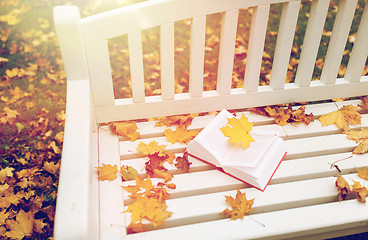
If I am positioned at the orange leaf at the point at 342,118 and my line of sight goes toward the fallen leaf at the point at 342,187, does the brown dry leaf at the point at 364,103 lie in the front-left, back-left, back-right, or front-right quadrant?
back-left

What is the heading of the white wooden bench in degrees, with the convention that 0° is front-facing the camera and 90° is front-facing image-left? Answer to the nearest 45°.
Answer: approximately 0°
